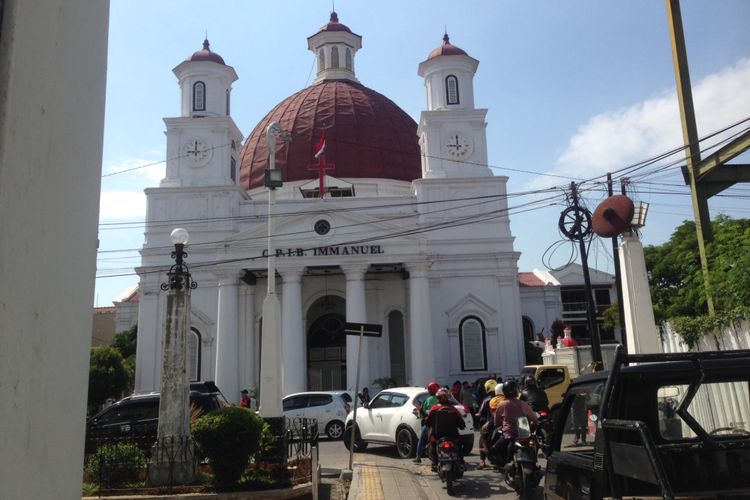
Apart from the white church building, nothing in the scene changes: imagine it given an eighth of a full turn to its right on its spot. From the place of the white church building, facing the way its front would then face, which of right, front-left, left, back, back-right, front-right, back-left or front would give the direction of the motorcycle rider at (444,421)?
front-left

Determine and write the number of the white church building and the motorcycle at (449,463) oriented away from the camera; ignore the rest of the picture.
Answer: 1

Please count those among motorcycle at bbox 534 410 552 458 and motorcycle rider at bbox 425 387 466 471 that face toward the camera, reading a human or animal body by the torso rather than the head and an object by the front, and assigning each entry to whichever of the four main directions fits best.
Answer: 0

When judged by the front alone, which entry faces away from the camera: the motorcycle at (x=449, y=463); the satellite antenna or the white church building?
the motorcycle

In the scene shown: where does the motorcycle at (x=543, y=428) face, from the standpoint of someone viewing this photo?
facing away from the viewer

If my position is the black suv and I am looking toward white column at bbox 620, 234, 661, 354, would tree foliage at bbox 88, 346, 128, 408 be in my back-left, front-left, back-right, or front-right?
back-left

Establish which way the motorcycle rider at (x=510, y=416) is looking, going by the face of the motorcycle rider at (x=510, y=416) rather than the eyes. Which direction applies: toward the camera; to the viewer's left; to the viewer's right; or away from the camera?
away from the camera

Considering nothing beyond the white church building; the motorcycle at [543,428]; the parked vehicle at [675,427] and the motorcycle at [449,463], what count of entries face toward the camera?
1

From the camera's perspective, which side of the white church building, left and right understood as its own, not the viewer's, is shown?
front

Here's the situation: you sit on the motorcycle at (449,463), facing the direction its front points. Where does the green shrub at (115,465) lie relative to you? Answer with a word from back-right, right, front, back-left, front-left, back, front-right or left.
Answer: left

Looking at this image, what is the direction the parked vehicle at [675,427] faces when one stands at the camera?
facing away from the viewer and to the left of the viewer

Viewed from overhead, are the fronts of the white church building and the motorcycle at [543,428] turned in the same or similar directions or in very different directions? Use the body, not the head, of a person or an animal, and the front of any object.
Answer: very different directions

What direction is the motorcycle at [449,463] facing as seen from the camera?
away from the camera

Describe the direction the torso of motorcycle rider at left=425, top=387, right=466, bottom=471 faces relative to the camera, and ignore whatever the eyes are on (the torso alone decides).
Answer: away from the camera

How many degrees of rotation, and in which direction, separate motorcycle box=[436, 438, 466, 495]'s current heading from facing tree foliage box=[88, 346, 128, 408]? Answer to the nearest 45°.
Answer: approximately 45° to its left
